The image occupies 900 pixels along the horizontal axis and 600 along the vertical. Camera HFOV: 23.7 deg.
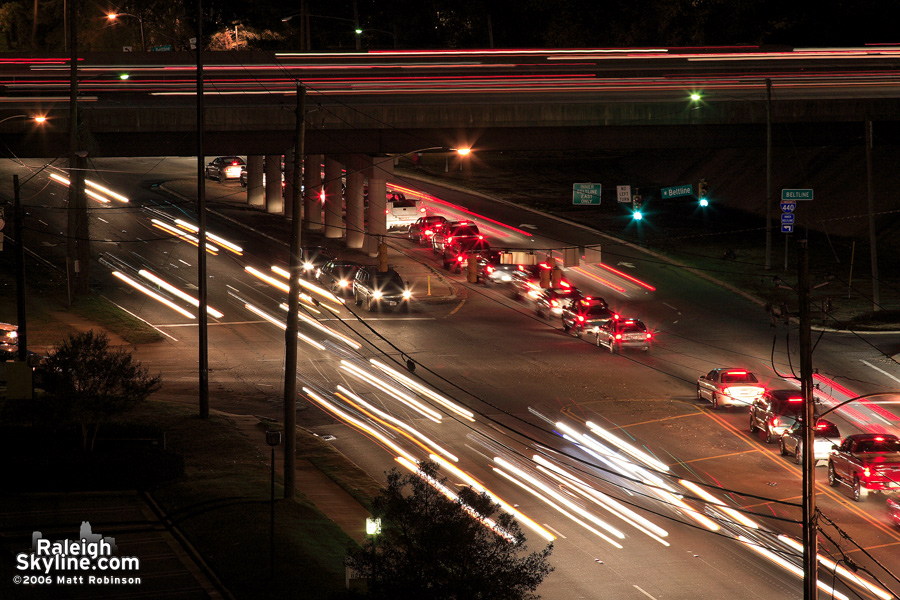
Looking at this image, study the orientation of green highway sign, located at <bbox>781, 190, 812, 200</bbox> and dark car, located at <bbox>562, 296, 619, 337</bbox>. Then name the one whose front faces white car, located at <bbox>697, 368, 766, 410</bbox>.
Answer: the green highway sign

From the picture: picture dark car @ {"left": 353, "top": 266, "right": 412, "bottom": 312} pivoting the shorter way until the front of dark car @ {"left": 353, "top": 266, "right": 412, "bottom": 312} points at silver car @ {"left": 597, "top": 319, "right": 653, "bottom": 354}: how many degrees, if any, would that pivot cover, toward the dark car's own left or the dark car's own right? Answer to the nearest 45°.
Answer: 0° — it already faces it

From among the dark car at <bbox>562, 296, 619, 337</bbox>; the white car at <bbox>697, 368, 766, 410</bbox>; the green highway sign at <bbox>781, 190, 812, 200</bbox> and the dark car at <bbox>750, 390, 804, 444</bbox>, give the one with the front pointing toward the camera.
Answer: the green highway sign

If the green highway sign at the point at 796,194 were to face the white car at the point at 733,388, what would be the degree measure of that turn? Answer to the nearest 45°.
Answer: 0° — it already faces it

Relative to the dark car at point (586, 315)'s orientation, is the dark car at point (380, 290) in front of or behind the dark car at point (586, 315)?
in front

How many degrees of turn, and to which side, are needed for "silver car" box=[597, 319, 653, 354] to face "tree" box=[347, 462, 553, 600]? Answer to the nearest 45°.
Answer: approximately 135° to its left

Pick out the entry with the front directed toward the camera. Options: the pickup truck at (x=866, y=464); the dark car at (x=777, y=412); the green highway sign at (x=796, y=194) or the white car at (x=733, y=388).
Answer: the green highway sign

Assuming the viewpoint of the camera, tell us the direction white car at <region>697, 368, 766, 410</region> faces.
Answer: facing away from the viewer and to the left of the viewer

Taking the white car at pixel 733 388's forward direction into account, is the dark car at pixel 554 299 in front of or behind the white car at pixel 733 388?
in front

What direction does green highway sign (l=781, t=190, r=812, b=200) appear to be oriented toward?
toward the camera

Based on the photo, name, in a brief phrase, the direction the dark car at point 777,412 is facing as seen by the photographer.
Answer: facing away from the viewer and to the left of the viewer

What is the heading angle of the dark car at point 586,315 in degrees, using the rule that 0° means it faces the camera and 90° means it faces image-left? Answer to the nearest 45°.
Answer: approximately 135°

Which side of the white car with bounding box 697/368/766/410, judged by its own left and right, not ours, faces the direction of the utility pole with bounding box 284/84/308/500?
left
